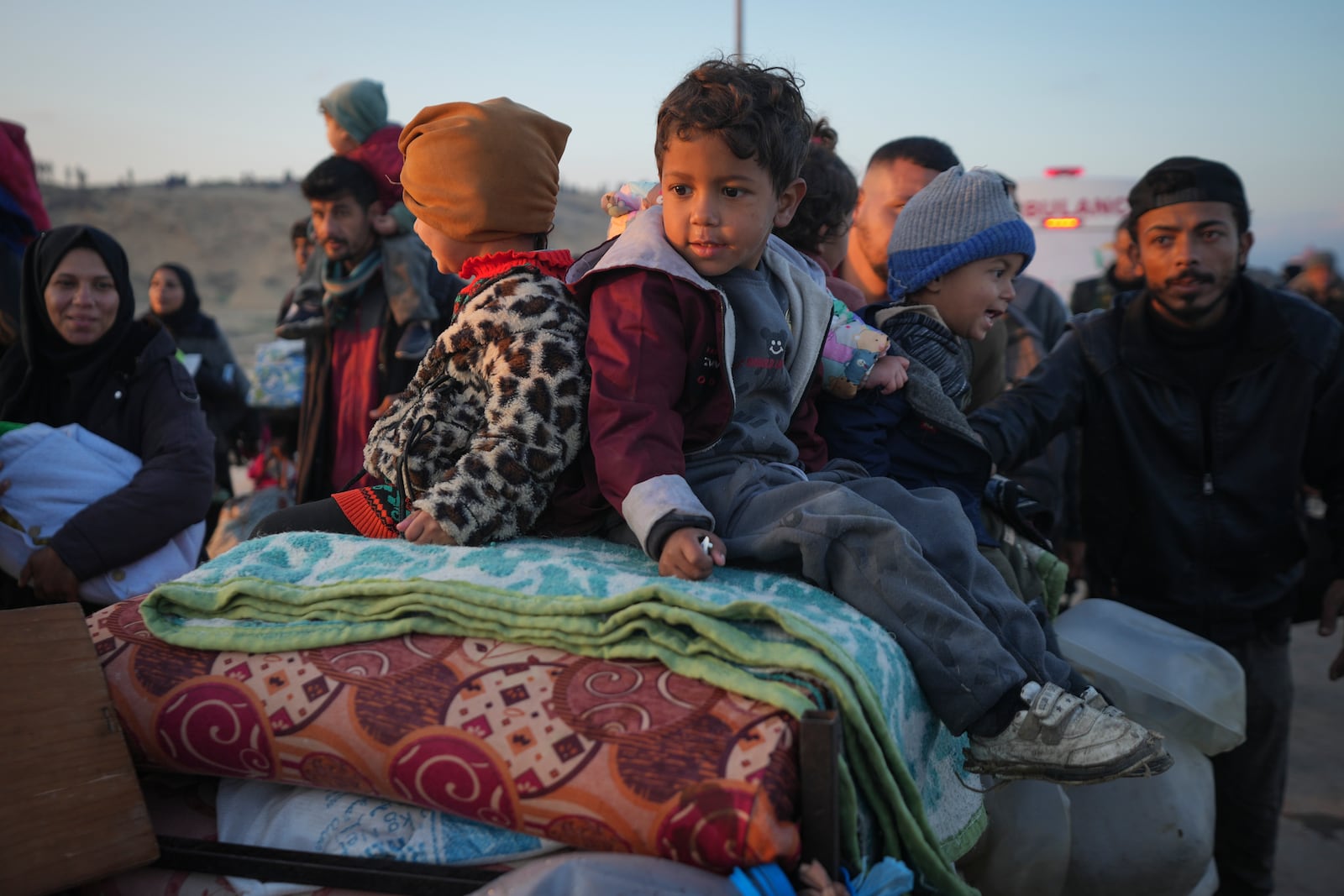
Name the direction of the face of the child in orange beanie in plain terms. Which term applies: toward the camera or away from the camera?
away from the camera

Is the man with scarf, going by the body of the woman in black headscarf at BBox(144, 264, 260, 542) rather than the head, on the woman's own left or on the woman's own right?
on the woman's own left

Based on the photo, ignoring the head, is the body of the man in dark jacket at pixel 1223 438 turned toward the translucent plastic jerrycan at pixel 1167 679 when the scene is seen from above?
yes

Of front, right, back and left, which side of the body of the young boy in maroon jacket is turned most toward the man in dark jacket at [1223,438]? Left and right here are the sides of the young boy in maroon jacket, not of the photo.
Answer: left

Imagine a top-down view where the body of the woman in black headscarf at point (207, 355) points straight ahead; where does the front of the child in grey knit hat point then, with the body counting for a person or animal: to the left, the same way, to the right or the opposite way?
to the left

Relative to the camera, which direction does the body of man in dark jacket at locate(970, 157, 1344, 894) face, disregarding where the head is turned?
toward the camera

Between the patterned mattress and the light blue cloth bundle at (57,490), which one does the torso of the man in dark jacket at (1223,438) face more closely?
the patterned mattress

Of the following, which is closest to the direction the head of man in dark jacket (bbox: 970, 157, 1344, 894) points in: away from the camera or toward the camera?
toward the camera

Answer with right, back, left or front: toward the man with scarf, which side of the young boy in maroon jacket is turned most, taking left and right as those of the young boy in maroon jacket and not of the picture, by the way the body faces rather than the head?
back

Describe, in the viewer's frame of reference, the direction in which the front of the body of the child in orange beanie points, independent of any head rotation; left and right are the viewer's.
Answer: facing to the left of the viewer

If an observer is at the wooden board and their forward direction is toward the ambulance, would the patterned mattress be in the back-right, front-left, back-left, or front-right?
front-right

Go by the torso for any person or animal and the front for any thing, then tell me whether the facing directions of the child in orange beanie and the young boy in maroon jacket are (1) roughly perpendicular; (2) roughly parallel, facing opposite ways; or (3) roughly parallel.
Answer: roughly perpendicular

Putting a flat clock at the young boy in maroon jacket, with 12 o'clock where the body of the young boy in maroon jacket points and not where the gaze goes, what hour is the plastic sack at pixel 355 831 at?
The plastic sack is roughly at 3 o'clock from the young boy in maroon jacket.

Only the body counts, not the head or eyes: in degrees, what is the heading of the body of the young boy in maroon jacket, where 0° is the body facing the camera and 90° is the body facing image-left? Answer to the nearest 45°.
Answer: approximately 315°

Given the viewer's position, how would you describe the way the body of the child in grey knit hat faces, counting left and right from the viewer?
facing to the right of the viewer

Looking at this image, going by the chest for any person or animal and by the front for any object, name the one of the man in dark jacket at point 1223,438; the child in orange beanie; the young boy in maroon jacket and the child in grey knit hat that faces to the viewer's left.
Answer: the child in orange beanie
